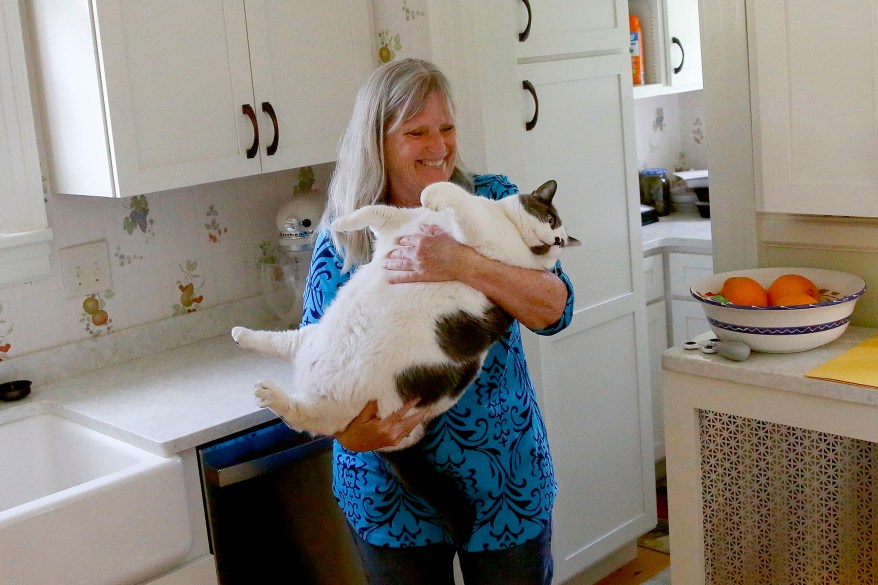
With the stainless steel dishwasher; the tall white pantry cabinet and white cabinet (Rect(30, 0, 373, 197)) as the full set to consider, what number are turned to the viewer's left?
0

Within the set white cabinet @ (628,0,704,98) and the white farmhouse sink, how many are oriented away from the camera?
0

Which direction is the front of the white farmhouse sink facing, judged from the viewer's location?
facing the viewer and to the right of the viewer

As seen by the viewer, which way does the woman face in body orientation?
toward the camera

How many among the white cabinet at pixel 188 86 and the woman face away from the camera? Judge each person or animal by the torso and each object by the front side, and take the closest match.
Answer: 0

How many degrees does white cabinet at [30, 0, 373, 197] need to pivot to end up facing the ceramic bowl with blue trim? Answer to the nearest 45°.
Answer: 0° — it already faces it

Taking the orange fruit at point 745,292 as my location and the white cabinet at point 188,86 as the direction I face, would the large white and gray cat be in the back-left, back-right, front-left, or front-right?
front-left

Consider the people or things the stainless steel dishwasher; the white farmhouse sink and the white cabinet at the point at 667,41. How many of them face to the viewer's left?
0

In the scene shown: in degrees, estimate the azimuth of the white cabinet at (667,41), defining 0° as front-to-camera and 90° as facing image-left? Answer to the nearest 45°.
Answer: approximately 315°
